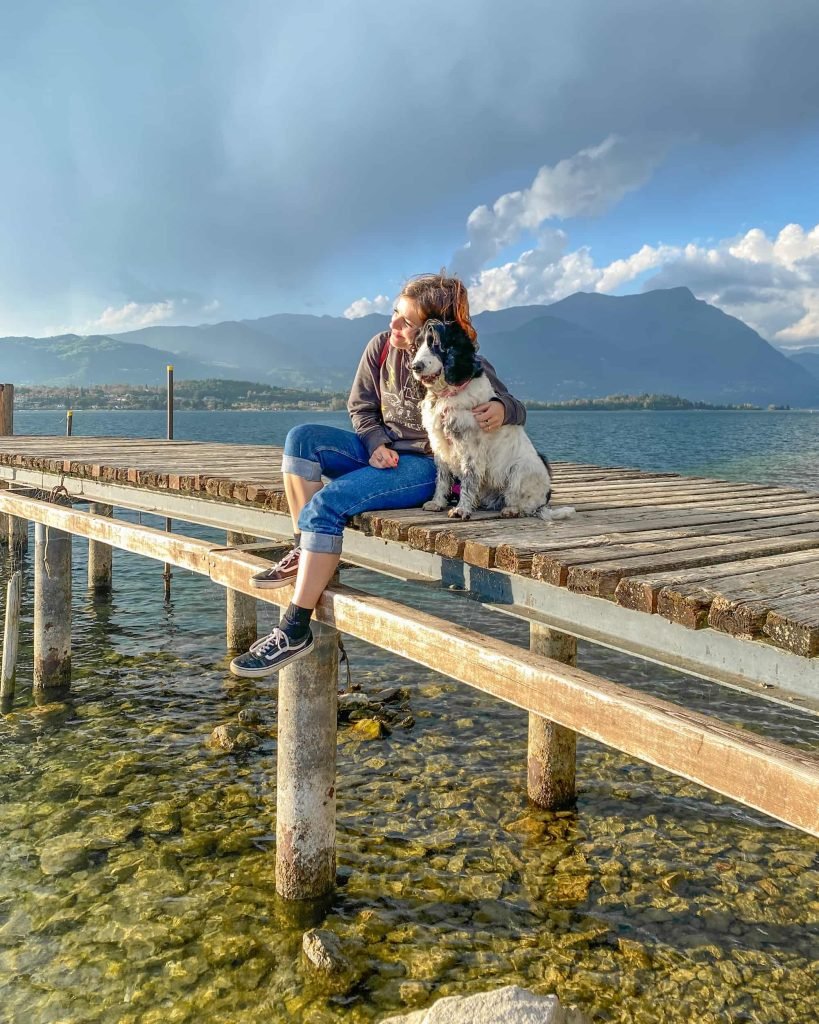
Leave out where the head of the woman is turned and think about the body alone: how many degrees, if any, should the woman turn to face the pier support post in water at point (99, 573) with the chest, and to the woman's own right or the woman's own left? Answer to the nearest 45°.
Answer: approximately 90° to the woman's own right

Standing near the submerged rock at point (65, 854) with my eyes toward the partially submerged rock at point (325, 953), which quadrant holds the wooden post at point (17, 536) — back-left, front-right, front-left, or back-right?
back-left

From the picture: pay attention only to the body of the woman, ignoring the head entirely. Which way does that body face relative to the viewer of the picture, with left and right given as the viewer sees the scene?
facing the viewer and to the left of the viewer

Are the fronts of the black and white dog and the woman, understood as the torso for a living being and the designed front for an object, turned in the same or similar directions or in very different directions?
same or similar directions
